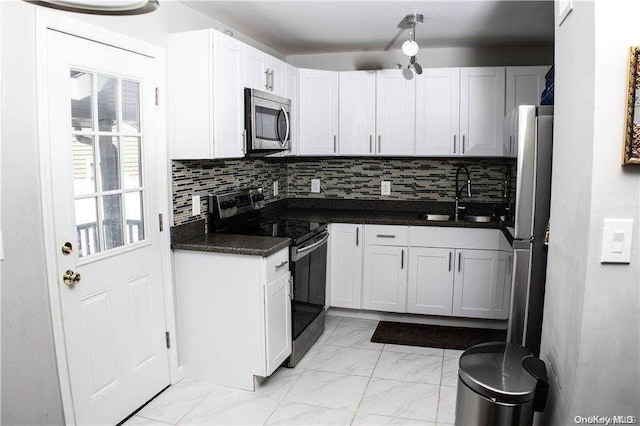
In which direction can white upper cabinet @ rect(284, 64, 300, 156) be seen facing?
to the viewer's right

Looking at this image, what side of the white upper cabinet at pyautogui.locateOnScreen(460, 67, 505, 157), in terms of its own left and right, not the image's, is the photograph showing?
front

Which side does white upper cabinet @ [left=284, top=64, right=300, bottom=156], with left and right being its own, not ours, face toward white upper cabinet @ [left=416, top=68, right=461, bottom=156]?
front

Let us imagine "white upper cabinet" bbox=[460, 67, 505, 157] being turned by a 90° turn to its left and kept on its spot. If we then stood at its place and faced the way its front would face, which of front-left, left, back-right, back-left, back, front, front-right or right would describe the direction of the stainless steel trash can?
right

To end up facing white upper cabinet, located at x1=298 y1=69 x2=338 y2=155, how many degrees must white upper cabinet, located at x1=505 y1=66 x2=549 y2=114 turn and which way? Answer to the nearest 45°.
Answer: approximately 90° to its right

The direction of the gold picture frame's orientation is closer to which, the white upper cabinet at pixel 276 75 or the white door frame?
the white door frame

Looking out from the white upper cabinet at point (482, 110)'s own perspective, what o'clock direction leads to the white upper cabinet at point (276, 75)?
the white upper cabinet at point (276, 75) is roughly at 2 o'clock from the white upper cabinet at point (482, 110).

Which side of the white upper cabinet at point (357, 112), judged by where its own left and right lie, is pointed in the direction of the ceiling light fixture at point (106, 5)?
front

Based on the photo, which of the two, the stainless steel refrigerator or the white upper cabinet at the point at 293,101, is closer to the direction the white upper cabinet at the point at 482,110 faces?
the stainless steel refrigerator

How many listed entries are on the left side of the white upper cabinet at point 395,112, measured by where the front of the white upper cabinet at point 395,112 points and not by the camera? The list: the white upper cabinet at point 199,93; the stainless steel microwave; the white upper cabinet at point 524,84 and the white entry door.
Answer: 1
